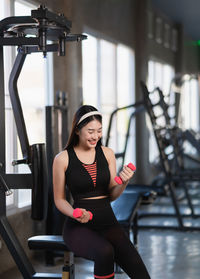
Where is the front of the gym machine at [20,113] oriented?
to the viewer's right

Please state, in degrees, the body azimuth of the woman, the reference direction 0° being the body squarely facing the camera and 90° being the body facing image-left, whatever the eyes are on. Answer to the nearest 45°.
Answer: approximately 315°
